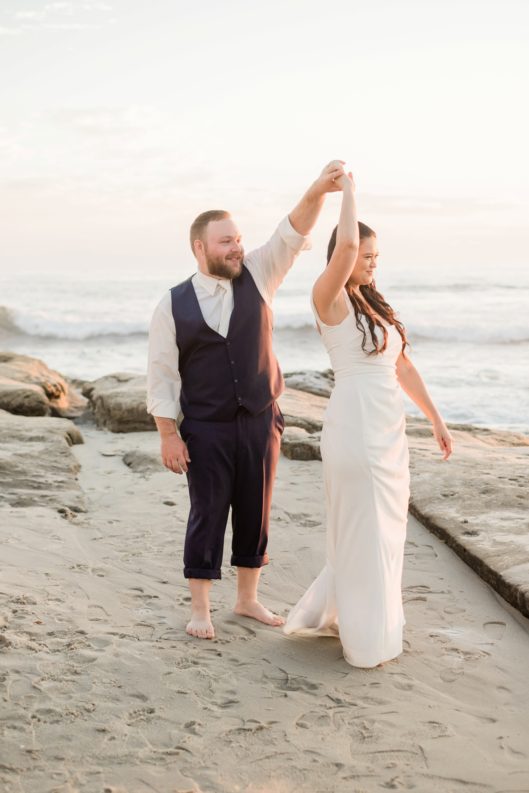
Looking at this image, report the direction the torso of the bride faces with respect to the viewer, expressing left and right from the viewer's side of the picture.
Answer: facing the viewer and to the right of the viewer

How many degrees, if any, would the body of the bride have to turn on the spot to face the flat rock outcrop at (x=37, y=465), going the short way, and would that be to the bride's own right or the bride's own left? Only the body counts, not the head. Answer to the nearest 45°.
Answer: approximately 180°

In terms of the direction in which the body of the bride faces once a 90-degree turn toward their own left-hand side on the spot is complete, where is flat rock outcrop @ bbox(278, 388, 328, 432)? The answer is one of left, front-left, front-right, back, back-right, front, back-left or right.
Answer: front-left

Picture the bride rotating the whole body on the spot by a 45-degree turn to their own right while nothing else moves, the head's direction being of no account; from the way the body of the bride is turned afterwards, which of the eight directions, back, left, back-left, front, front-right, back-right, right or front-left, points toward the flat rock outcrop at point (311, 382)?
back

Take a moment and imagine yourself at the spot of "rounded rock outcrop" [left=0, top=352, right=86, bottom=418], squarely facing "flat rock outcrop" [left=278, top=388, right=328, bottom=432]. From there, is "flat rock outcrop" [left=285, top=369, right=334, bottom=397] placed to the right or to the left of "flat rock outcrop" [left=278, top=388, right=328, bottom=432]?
left

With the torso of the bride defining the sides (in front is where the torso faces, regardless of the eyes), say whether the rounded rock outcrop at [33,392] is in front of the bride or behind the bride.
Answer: behind
